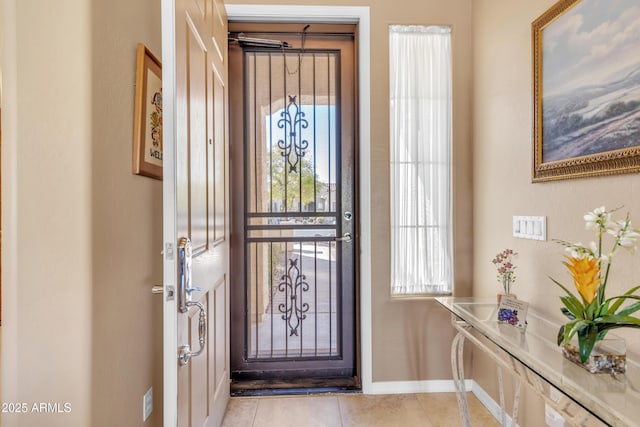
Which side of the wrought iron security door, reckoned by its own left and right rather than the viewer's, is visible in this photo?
back

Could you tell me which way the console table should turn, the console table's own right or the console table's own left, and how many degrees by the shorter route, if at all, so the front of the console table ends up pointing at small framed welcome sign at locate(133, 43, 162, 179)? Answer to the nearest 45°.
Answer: approximately 45° to the console table's own right

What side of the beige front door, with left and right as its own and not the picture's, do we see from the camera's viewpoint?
right

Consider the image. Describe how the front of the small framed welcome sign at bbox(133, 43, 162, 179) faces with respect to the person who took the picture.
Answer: facing the viewer and to the right of the viewer

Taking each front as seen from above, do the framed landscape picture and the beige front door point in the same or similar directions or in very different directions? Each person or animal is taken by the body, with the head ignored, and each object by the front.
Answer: very different directions

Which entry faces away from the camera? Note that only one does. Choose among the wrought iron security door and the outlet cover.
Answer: the wrought iron security door

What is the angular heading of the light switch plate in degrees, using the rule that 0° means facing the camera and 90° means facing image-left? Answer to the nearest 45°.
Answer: approximately 45°

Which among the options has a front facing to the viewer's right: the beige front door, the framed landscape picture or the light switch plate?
the beige front door

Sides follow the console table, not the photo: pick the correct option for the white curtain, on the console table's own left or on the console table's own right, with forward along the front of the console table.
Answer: on the console table's own right

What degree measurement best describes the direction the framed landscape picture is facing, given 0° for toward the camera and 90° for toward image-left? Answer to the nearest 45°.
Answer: approximately 45°
